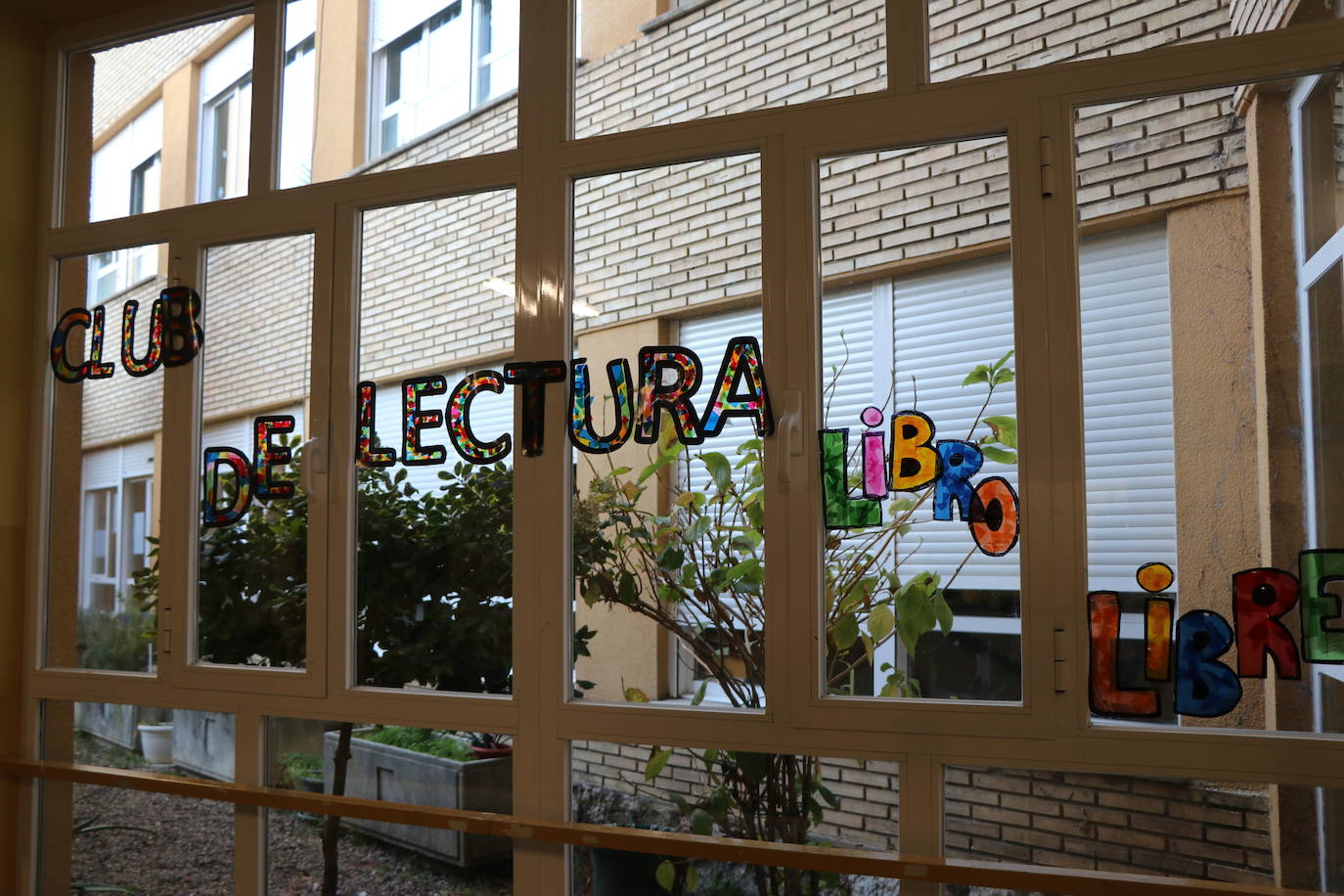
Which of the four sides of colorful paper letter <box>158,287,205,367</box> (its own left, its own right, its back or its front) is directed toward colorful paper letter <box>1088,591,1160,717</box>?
left

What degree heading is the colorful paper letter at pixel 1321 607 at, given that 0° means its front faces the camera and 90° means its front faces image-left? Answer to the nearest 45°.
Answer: approximately 0°

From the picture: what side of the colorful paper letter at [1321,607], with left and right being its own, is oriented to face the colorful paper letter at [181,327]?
right

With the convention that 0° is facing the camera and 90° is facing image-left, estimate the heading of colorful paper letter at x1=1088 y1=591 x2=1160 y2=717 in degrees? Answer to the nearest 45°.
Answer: approximately 0°
